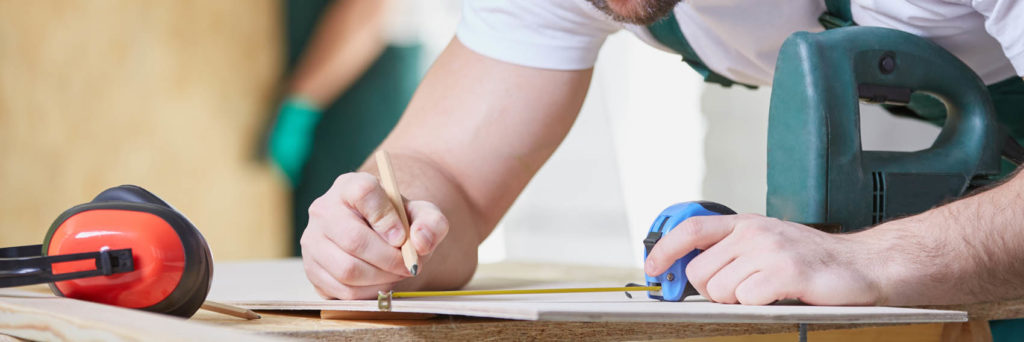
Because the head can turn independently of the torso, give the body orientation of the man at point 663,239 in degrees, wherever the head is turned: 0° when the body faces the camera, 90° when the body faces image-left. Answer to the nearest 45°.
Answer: approximately 45°

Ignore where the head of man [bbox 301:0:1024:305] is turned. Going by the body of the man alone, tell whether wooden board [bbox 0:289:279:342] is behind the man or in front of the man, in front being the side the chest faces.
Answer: in front

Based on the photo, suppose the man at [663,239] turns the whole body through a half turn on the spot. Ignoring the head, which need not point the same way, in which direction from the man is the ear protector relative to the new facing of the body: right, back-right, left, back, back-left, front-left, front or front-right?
back
